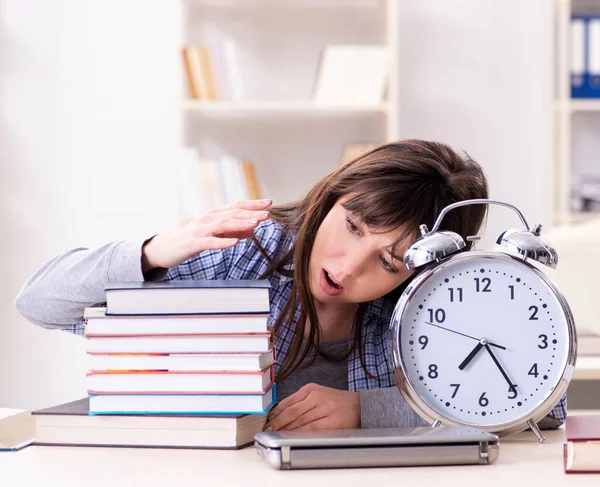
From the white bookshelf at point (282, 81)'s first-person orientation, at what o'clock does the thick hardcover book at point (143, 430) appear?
The thick hardcover book is roughly at 12 o'clock from the white bookshelf.

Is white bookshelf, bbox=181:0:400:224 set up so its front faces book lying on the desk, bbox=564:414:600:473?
yes

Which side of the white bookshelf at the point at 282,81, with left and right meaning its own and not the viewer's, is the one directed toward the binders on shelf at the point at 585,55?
left

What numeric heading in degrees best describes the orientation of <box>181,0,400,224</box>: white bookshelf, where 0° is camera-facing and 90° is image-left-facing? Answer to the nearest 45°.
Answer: approximately 0°

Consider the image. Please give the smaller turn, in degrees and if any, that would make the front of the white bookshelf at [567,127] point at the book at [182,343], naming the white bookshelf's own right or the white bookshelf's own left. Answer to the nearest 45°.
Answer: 0° — it already faces it

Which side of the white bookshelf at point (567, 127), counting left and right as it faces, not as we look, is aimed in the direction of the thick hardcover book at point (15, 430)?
front

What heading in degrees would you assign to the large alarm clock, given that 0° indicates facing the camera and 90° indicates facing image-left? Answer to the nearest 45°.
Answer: approximately 0°
